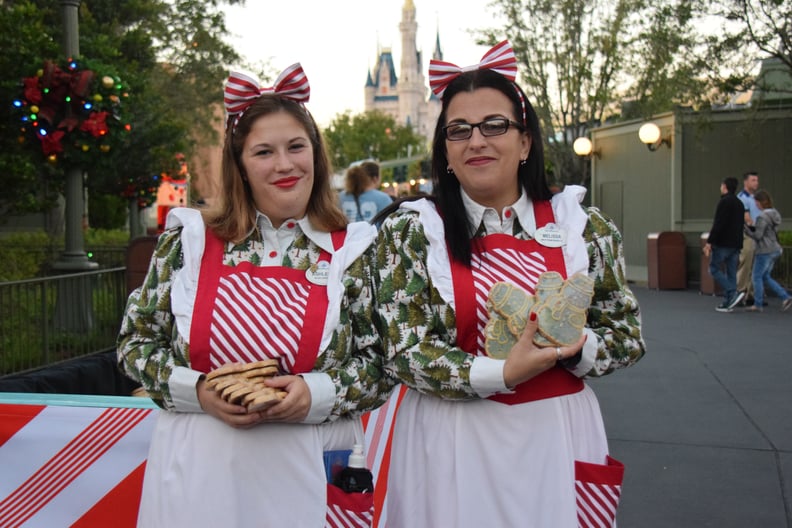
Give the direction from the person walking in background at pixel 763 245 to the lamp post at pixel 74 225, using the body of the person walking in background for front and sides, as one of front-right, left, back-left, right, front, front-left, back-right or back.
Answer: front-left

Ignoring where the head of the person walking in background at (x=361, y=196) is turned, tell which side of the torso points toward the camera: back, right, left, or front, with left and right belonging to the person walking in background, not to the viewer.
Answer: back

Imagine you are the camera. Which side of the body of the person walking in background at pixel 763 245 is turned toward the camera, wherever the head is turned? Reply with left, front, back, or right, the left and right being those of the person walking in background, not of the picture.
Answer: left

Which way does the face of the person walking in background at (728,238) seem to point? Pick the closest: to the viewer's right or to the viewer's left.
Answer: to the viewer's left

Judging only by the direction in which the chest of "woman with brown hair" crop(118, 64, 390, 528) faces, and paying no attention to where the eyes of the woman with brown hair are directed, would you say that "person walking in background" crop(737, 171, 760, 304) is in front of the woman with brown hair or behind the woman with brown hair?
behind

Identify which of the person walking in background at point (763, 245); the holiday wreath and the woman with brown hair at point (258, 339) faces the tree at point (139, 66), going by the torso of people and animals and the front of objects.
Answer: the person walking in background

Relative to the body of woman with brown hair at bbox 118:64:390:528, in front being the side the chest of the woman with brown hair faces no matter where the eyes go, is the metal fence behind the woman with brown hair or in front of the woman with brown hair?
behind

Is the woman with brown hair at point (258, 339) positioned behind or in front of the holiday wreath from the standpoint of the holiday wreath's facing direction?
in front
